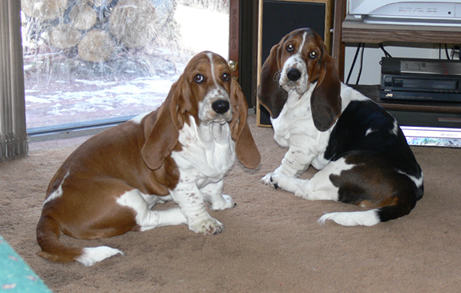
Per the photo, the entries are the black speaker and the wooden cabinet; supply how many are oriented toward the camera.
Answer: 2

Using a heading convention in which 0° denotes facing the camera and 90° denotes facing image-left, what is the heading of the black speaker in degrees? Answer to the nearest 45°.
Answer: approximately 0°

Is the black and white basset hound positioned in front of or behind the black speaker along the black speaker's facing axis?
in front

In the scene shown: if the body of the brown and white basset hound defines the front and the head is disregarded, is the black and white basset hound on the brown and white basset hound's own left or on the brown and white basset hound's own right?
on the brown and white basset hound's own left

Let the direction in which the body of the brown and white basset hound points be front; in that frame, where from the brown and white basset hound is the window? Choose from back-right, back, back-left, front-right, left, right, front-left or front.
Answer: back-left

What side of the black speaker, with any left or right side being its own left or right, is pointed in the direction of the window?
right
